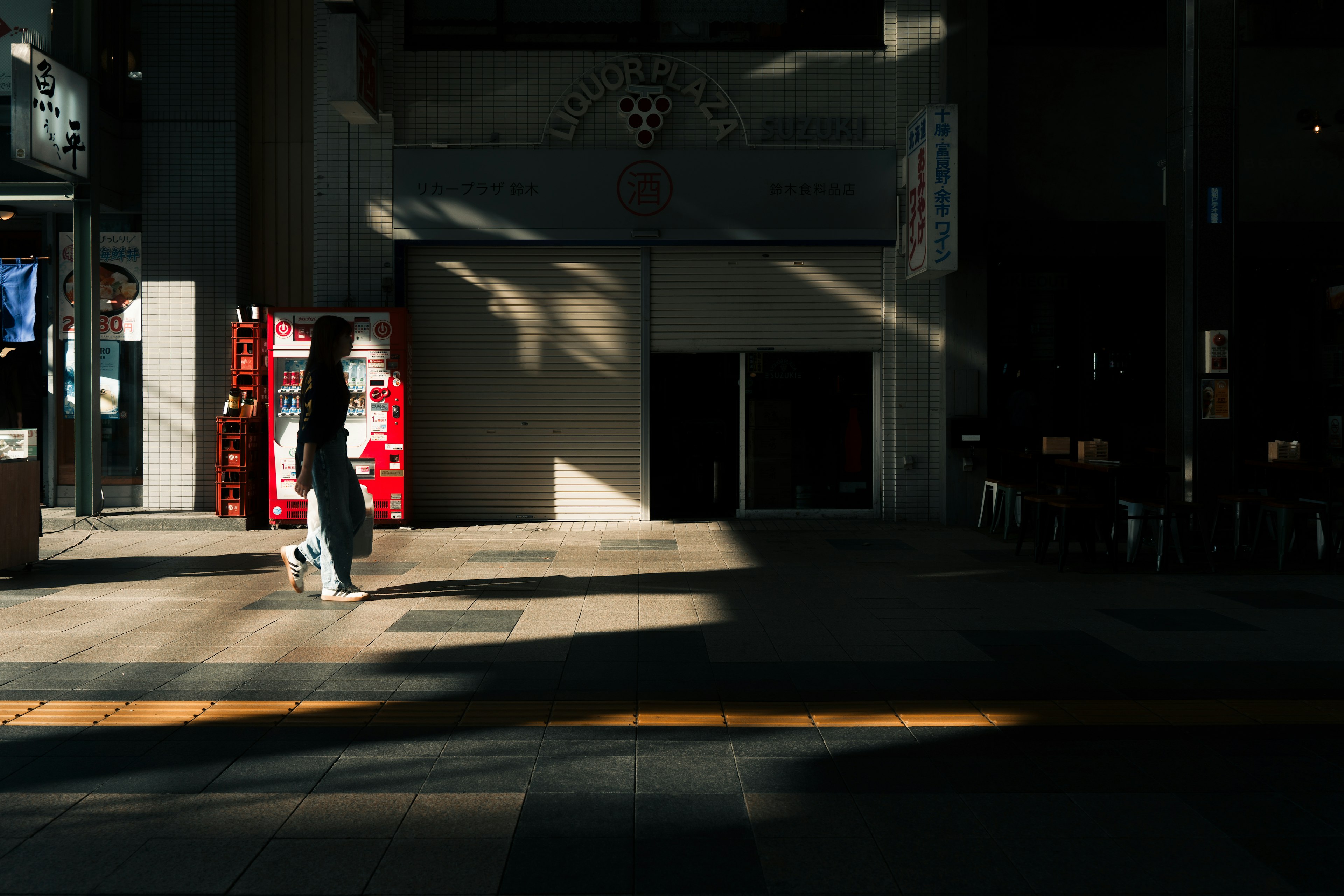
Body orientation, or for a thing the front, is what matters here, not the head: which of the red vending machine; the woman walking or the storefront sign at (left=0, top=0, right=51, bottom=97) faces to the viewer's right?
the woman walking

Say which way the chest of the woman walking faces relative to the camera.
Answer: to the viewer's right

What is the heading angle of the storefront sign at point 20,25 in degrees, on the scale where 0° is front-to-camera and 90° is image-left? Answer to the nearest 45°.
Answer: approximately 0°

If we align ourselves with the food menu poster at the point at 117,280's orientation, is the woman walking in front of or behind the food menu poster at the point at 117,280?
in front

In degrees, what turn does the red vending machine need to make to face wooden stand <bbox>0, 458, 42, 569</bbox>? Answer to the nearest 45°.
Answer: approximately 45° to its right

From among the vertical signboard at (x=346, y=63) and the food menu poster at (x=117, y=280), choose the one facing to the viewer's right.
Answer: the vertical signboard

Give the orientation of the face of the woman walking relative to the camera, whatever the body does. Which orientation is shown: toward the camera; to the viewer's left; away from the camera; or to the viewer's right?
to the viewer's right

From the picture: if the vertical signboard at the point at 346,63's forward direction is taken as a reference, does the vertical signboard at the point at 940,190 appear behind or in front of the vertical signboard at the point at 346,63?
in front

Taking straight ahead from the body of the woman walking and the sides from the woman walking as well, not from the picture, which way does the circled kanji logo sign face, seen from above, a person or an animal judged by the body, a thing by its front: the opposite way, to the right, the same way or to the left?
to the right

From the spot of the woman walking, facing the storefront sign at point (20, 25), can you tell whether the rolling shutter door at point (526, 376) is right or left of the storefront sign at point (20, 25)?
right
